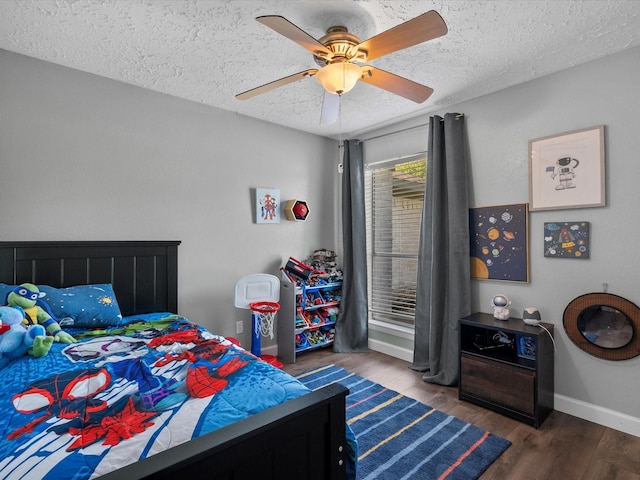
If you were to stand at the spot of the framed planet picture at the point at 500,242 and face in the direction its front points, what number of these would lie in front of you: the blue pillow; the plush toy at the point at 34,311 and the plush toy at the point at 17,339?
3

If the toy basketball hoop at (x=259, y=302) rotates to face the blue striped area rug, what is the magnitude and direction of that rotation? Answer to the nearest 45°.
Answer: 0° — it already faces it

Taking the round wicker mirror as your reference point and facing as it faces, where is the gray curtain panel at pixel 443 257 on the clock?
The gray curtain panel is roughly at 3 o'clock from the round wicker mirror.

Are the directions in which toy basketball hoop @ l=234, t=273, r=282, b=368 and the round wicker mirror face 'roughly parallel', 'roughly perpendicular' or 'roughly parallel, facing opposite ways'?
roughly perpendicular

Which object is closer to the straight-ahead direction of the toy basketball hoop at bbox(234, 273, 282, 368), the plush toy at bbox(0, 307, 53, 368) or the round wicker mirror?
the round wicker mirror

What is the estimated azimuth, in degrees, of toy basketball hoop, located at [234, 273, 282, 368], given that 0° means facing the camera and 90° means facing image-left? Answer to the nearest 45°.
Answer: approximately 315°

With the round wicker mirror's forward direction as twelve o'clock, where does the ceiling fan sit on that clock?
The ceiling fan is roughly at 1 o'clock from the round wicker mirror.

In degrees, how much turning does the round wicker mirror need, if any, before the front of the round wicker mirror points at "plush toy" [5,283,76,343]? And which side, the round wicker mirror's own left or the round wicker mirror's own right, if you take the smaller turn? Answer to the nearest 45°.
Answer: approximately 45° to the round wicker mirror's own right

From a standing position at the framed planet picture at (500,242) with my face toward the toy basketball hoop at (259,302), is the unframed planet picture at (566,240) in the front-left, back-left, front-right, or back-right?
back-left
